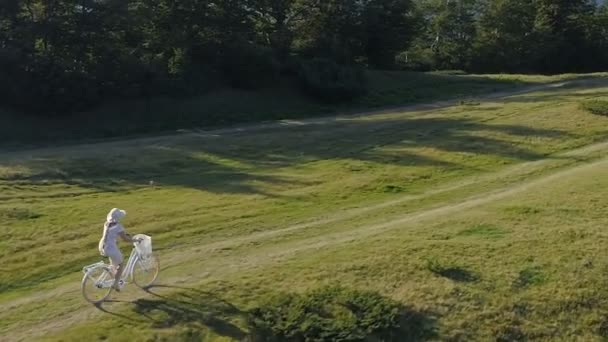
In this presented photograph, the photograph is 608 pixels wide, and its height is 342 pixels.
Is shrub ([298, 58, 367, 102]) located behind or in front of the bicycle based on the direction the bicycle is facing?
in front

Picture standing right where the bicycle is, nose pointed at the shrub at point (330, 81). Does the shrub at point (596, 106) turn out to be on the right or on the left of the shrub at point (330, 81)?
right

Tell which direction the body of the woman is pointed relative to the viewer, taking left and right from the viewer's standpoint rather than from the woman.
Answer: facing away from the viewer and to the right of the viewer

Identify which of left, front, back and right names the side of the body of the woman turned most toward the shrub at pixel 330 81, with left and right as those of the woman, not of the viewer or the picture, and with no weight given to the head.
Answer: front

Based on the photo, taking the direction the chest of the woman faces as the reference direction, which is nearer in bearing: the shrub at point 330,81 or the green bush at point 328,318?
the shrub

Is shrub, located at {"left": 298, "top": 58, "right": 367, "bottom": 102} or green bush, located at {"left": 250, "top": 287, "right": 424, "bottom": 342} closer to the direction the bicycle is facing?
the shrub

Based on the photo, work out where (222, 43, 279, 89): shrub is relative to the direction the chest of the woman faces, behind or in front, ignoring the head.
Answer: in front

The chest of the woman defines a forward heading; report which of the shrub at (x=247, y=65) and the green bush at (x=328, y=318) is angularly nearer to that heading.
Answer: the shrub

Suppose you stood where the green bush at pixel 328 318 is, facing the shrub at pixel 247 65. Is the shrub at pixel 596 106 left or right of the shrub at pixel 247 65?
right

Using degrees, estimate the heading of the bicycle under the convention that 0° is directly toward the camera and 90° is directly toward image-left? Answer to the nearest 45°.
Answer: approximately 225°
